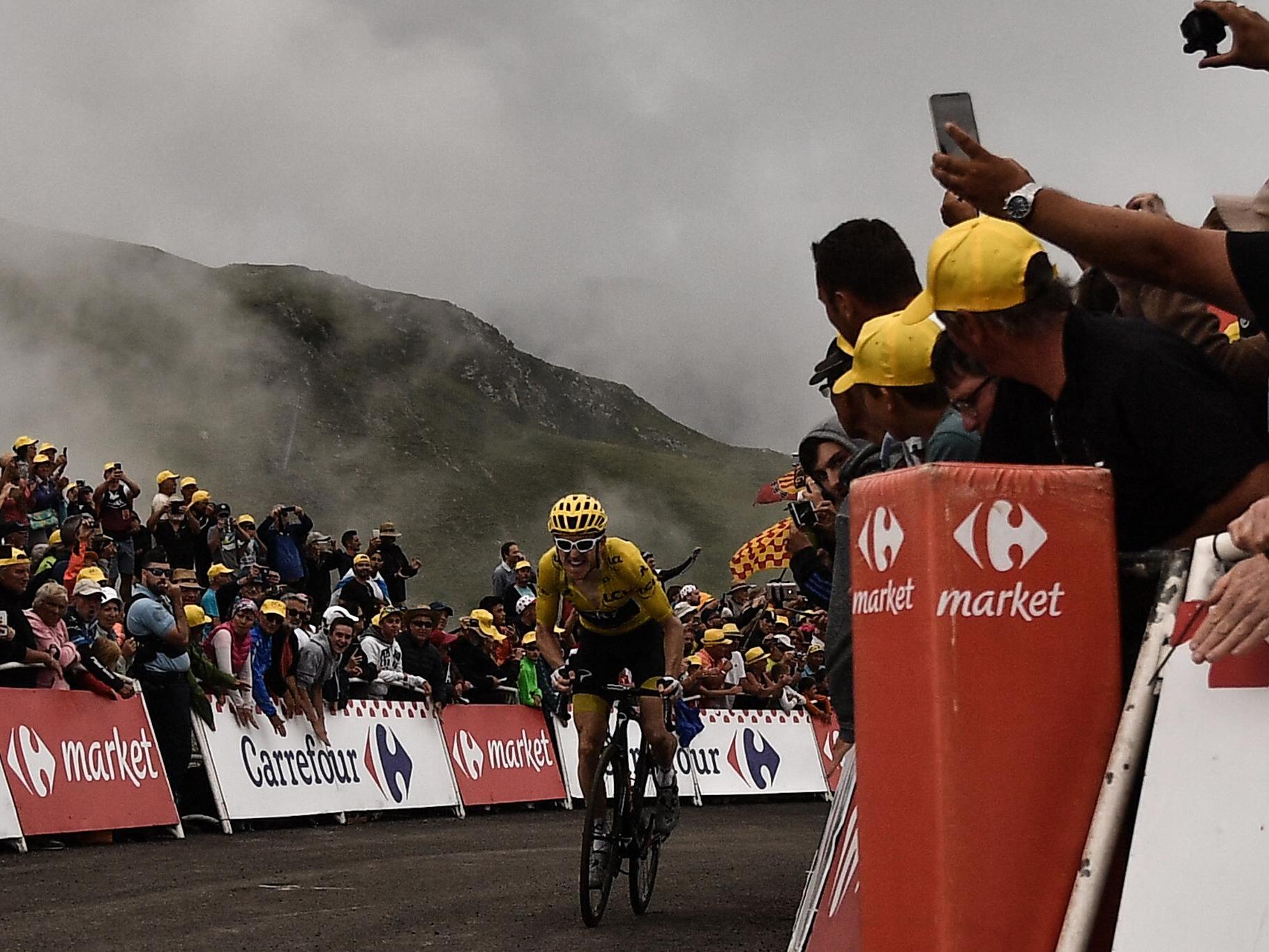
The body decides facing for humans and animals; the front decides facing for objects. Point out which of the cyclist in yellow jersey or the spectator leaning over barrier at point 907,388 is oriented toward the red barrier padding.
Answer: the cyclist in yellow jersey

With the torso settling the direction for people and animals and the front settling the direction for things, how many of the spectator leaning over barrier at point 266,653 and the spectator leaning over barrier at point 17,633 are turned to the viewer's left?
0

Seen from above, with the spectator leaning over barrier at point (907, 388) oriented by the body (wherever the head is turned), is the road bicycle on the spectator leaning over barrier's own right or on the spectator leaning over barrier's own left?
on the spectator leaning over barrier's own right

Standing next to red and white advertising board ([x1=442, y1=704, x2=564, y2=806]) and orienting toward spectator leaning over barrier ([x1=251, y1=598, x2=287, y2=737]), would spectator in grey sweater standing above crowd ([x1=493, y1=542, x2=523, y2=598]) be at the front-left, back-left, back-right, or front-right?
back-right

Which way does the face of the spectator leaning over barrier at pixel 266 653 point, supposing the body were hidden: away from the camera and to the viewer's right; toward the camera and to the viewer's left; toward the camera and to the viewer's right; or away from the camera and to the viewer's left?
toward the camera and to the viewer's right

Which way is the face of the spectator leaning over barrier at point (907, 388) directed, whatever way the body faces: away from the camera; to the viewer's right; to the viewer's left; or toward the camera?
to the viewer's left

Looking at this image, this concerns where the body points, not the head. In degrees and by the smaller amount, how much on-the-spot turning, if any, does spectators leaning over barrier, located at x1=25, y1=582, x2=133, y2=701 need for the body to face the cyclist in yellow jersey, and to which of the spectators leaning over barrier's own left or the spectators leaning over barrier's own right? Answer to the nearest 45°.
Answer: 0° — they already face them

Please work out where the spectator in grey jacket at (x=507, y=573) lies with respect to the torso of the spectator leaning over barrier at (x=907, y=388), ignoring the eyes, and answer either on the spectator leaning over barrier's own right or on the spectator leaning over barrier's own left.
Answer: on the spectator leaning over barrier's own right

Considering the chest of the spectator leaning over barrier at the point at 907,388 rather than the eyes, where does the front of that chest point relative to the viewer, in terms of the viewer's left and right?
facing to the left of the viewer

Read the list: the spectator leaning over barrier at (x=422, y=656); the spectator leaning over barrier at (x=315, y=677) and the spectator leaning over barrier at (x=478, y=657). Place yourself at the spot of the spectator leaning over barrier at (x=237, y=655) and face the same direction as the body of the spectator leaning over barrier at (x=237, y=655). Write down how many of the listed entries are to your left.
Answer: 3

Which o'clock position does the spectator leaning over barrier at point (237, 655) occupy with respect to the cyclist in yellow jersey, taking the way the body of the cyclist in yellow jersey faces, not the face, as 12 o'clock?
The spectator leaning over barrier is roughly at 5 o'clock from the cyclist in yellow jersey.
